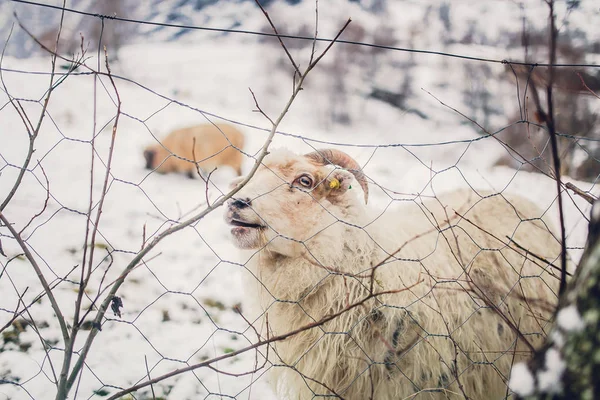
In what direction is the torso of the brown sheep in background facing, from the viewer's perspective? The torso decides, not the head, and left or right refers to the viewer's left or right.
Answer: facing to the left of the viewer

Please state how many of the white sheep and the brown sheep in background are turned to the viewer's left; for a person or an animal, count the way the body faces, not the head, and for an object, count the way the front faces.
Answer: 2

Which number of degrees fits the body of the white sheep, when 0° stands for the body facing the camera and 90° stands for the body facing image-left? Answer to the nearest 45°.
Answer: approximately 90°
